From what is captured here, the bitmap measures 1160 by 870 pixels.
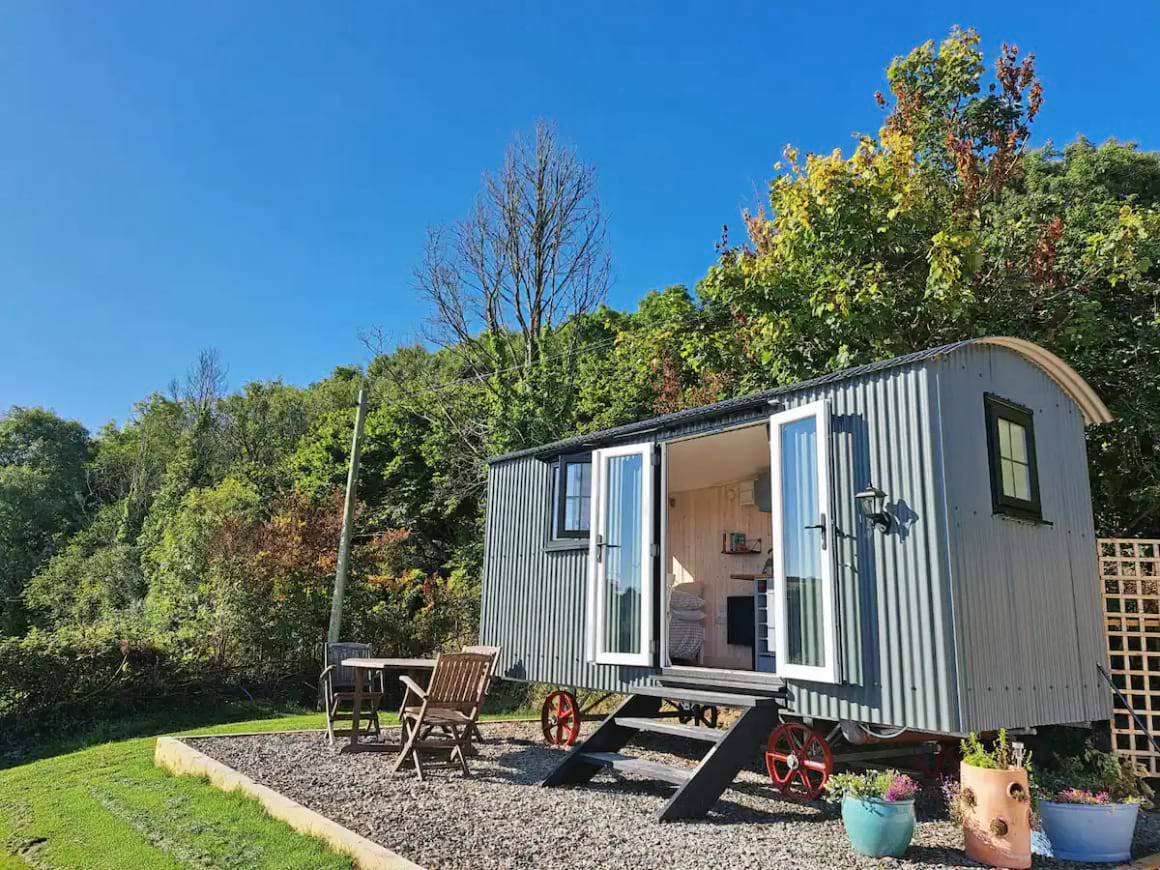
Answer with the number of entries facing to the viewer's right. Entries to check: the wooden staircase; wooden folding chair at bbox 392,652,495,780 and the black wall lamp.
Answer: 0

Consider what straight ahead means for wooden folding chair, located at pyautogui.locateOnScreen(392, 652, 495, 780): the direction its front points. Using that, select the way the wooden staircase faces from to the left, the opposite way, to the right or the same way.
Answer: to the left

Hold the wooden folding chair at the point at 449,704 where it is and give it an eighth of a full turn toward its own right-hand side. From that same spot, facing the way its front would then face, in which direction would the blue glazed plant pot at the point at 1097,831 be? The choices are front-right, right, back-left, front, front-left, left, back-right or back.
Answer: back-right

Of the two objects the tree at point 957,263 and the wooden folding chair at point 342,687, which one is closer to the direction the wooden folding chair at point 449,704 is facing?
the wooden folding chair

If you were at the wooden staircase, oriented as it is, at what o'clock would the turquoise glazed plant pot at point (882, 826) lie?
The turquoise glazed plant pot is roughly at 9 o'clock from the wooden staircase.

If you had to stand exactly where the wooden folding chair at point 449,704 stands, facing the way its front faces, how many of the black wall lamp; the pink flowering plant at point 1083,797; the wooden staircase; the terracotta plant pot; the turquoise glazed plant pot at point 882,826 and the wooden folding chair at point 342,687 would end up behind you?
5

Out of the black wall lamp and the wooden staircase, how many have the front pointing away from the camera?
0

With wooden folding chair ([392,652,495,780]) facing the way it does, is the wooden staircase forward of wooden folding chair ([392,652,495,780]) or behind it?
behind

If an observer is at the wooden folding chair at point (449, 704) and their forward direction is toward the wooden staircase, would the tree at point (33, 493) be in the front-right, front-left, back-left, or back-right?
back-left

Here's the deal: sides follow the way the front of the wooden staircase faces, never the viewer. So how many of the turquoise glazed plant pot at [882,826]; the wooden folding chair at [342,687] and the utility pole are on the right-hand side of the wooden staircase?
2
